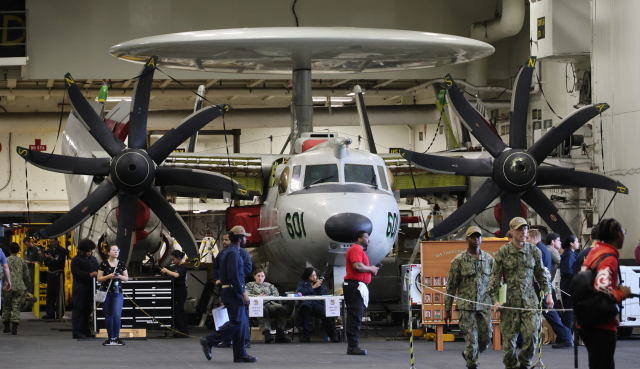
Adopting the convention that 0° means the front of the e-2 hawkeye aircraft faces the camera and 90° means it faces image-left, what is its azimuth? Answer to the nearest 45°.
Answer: approximately 0°

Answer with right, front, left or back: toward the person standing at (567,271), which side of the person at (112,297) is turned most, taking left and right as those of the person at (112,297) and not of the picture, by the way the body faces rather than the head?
left

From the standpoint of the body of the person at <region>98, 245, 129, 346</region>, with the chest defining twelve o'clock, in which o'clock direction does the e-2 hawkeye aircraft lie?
The e-2 hawkeye aircraft is roughly at 8 o'clock from the person.

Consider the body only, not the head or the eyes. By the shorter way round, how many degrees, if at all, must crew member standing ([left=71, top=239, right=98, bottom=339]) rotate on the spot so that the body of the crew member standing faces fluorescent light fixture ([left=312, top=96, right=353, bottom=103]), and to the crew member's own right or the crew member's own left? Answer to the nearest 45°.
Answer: approximately 90° to the crew member's own left

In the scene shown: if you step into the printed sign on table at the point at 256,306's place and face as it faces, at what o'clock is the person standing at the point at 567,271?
The person standing is roughly at 9 o'clock from the printed sign on table.

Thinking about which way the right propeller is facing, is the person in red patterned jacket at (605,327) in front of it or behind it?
in front

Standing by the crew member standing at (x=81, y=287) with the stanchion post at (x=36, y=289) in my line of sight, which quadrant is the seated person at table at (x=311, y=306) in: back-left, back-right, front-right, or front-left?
back-right

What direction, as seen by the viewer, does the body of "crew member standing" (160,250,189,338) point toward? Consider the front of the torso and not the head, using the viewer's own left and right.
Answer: facing to the left of the viewer

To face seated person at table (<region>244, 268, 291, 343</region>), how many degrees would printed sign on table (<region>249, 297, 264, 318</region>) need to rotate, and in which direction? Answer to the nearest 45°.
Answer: approximately 180°
